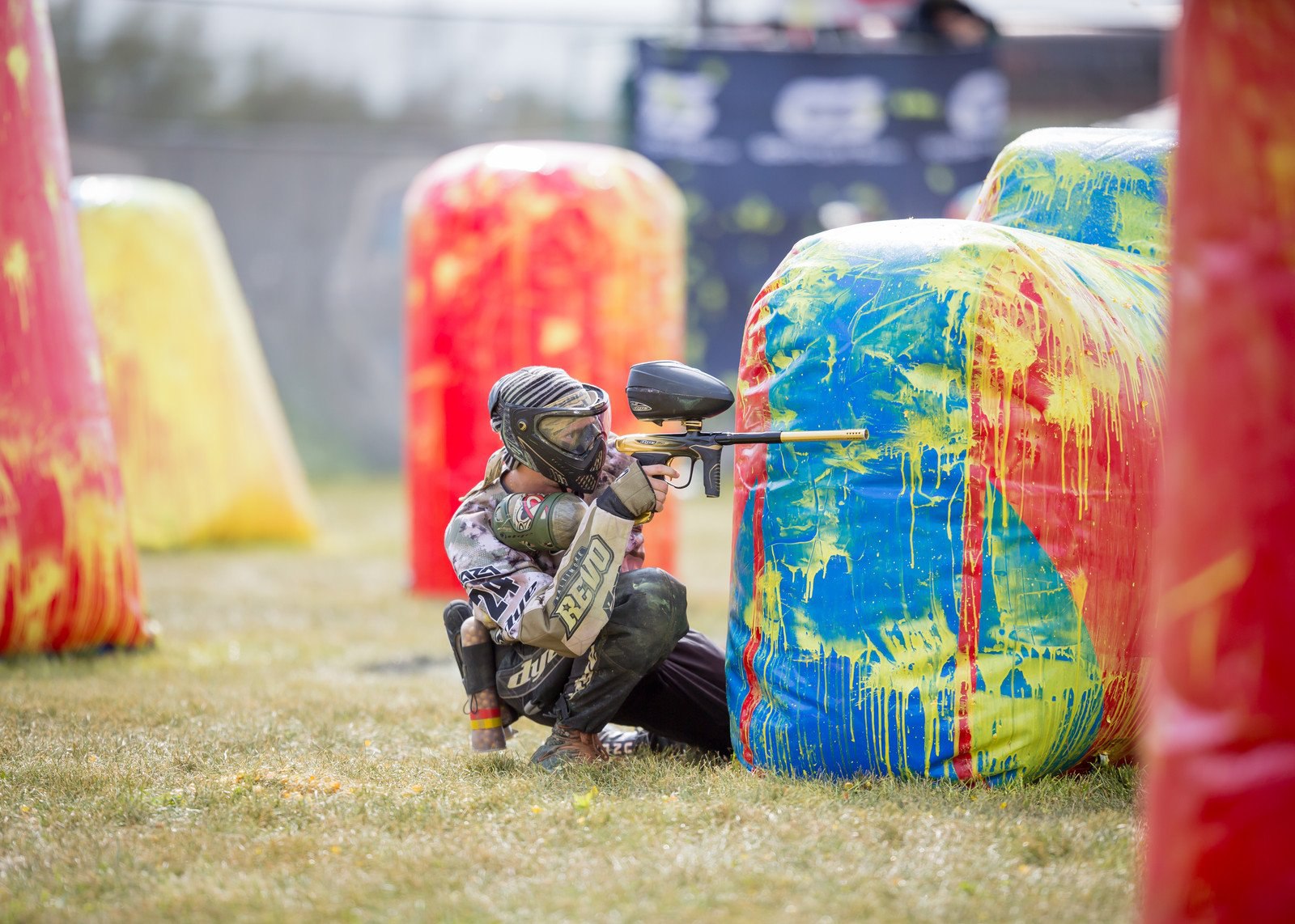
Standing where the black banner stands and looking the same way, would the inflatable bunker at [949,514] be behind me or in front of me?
in front

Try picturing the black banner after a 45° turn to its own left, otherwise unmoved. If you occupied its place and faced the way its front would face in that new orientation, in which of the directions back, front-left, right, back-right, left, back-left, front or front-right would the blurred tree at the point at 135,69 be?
back-right

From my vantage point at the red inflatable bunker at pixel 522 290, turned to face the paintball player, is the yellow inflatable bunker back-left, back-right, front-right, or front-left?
back-right

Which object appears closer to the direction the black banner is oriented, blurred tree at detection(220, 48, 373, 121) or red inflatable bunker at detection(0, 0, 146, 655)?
the red inflatable bunker

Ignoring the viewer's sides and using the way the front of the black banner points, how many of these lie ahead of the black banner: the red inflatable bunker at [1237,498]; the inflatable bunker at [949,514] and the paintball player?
3

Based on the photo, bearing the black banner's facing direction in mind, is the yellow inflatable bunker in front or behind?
in front

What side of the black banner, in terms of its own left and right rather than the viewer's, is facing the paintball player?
front

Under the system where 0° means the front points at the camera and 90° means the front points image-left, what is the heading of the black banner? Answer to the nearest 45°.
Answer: approximately 0°

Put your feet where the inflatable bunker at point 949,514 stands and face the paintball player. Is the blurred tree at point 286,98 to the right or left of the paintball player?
right

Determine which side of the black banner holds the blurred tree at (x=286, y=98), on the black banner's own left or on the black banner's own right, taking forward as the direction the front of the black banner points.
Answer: on the black banner's own right

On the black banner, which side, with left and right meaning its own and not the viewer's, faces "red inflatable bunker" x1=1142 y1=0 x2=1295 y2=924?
front
